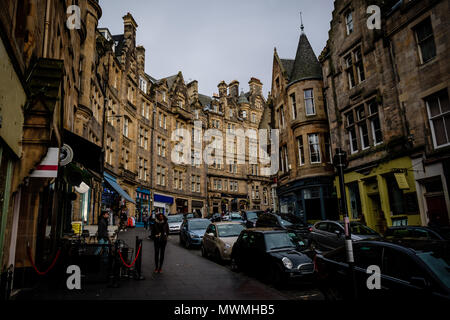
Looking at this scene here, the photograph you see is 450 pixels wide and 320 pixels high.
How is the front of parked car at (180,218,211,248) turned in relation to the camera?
facing the viewer and to the right of the viewer

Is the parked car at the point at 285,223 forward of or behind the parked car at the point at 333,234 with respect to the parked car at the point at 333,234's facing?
behind

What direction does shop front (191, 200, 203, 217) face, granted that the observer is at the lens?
facing the viewer

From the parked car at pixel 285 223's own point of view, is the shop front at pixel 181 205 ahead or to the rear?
to the rear

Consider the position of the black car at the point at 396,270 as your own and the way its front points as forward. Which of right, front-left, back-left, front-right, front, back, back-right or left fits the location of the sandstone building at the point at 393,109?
back-left

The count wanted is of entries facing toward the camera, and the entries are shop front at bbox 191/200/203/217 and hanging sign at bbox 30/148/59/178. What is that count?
2

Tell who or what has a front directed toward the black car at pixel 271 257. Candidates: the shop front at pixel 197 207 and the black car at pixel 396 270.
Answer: the shop front

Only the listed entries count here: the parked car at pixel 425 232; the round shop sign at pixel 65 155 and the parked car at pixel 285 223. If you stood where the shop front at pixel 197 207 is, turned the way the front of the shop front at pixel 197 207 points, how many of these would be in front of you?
3

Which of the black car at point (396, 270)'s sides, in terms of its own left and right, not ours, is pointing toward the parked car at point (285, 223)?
back

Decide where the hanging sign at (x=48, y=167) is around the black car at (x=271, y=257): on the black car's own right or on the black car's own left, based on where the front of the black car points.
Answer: on the black car's own right

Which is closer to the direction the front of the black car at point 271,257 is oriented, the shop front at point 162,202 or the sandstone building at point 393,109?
the sandstone building

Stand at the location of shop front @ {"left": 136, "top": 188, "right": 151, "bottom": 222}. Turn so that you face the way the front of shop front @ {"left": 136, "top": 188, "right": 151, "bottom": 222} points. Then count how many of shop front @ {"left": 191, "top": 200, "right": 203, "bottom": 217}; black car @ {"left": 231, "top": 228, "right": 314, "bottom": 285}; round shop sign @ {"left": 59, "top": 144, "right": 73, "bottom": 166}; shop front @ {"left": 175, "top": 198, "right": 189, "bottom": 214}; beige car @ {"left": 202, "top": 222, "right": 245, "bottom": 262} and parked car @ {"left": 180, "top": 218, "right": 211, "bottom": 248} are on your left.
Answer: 2

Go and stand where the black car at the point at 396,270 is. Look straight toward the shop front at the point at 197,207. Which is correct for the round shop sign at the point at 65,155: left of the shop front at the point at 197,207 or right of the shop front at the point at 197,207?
left

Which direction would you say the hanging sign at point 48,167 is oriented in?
toward the camera
